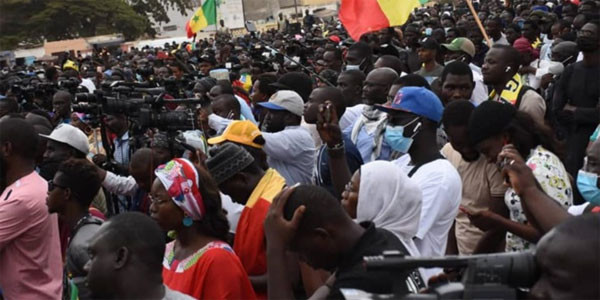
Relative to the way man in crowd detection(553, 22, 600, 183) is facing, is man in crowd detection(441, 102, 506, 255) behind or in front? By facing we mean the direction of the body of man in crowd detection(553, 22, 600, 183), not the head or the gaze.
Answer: in front

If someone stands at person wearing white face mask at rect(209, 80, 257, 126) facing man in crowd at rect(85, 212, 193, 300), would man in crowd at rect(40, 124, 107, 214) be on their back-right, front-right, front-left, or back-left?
front-right

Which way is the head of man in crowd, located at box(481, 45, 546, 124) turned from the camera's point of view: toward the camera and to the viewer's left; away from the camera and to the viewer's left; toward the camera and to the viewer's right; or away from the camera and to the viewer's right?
toward the camera and to the viewer's left

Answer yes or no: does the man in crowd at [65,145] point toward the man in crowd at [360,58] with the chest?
no

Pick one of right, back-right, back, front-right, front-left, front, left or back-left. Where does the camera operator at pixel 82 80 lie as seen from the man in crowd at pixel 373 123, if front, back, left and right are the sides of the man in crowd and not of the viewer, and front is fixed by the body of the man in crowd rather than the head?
right

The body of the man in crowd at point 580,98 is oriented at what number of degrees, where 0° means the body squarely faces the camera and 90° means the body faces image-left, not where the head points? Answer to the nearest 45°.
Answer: approximately 45°

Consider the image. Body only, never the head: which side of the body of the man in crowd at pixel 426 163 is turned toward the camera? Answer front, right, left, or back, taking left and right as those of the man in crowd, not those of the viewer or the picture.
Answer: left

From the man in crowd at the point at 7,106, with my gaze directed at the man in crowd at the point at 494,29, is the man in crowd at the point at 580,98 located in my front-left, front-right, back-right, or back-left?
front-right
